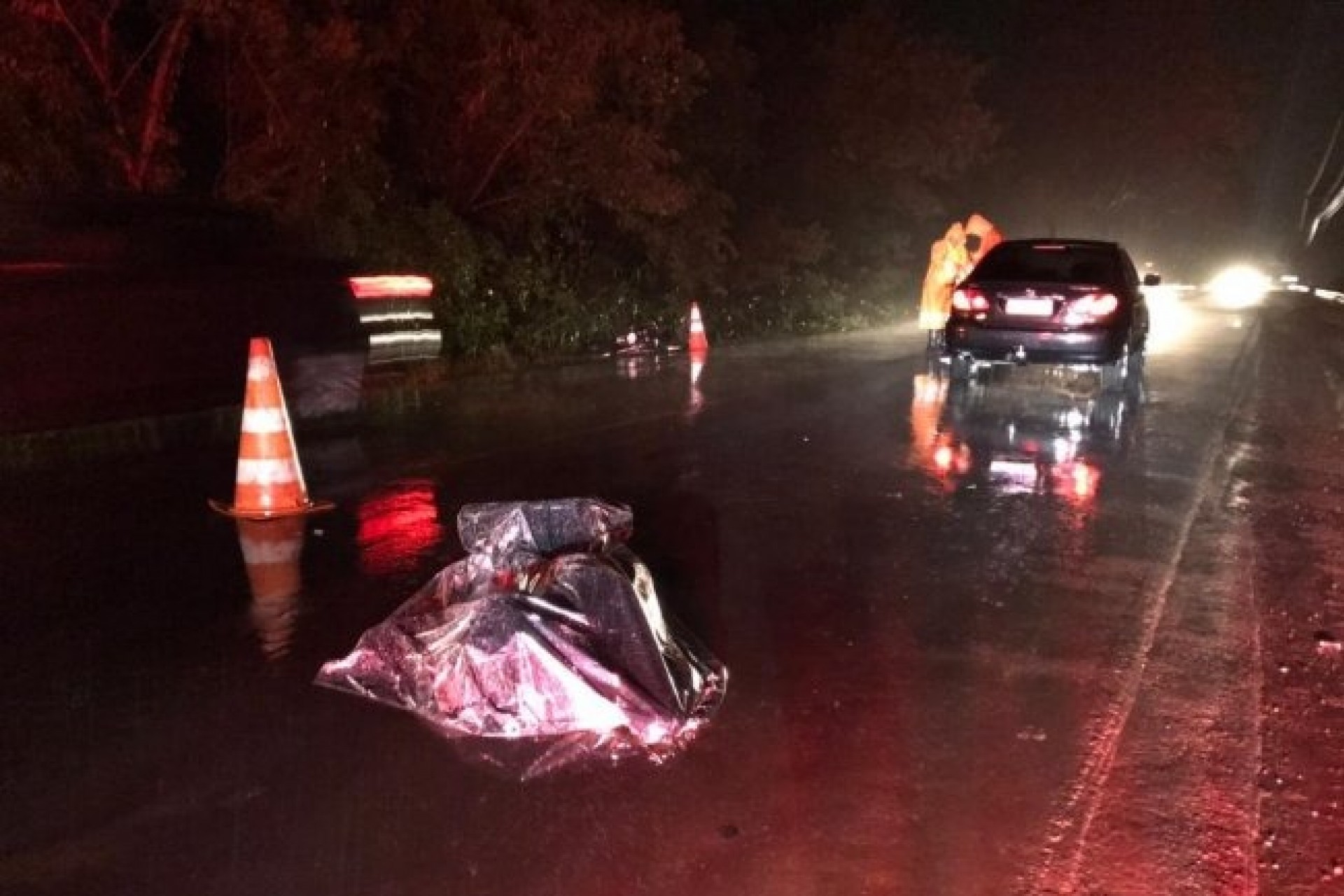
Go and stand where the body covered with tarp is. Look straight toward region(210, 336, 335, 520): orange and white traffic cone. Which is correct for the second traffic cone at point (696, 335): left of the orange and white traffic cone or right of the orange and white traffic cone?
right

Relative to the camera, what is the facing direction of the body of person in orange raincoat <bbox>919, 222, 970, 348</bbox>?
to the viewer's right

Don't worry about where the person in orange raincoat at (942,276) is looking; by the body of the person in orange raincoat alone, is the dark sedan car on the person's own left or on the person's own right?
on the person's own right

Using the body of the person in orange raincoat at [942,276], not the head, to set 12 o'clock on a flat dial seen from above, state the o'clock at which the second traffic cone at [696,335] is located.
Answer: The second traffic cone is roughly at 6 o'clock from the person in orange raincoat.

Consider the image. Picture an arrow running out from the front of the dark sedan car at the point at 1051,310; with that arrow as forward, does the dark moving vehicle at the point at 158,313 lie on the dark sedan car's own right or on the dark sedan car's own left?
on the dark sedan car's own left

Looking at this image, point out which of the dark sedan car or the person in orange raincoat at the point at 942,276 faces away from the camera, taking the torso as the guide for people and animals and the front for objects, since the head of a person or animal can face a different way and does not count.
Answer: the dark sedan car

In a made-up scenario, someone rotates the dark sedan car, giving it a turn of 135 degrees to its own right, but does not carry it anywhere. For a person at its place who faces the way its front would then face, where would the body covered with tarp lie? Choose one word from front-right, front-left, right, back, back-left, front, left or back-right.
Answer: front-right

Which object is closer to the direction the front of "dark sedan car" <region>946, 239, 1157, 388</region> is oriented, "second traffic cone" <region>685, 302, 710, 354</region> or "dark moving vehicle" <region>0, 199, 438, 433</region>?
the second traffic cone

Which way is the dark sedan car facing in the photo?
away from the camera

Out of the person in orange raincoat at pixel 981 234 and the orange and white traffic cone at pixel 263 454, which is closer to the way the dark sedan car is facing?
the person in orange raincoat

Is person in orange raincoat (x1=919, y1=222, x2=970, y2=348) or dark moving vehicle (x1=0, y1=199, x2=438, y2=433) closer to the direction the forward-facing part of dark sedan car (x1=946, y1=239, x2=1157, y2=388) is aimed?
the person in orange raincoat

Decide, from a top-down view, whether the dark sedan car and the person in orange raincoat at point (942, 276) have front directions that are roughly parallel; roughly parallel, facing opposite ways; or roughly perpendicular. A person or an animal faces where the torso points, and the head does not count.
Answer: roughly perpendicular
